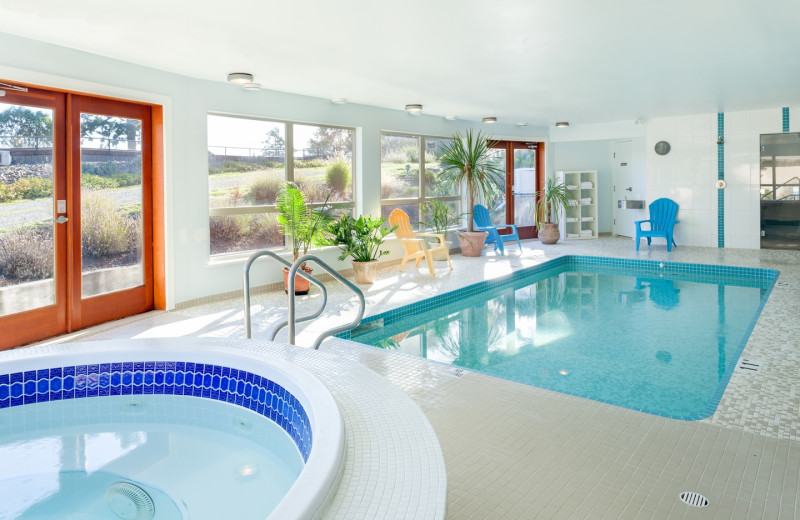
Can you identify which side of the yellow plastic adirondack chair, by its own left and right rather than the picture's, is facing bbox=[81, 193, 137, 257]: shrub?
right

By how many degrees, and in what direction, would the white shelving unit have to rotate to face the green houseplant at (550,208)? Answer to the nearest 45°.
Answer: approximately 45° to its right

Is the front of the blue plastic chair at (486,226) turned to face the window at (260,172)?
no

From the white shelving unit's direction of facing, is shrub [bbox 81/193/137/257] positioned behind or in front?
in front

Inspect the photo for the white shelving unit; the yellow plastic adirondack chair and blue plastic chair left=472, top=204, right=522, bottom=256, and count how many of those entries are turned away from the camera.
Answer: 0

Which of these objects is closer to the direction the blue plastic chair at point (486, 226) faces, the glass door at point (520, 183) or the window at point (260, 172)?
the window

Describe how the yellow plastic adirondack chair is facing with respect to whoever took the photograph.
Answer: facing the viewer and to the right of the viewer

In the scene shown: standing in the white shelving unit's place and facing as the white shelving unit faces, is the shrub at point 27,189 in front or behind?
in front

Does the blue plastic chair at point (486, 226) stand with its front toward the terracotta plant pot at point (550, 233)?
no

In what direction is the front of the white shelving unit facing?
toward the camera

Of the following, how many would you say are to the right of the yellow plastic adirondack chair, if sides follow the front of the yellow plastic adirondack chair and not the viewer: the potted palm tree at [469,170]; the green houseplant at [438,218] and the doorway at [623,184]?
0

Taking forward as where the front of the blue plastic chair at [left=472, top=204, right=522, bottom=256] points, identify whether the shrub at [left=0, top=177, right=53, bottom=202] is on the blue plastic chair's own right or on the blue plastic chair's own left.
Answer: on the blue plastic chair's own right

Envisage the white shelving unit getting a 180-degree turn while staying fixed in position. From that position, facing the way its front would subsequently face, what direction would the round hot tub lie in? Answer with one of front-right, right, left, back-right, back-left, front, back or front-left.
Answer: back

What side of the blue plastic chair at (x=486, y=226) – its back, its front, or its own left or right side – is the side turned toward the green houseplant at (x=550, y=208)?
left

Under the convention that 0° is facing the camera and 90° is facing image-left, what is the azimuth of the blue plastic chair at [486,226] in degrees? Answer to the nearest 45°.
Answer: approximately 315°
